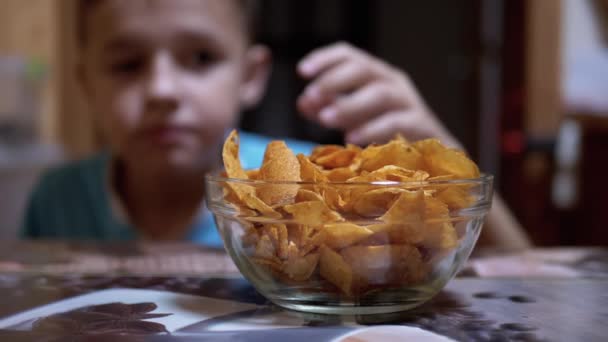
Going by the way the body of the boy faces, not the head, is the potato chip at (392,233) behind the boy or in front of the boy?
in front

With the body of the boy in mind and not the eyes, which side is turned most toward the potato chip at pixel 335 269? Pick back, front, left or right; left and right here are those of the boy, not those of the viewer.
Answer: front

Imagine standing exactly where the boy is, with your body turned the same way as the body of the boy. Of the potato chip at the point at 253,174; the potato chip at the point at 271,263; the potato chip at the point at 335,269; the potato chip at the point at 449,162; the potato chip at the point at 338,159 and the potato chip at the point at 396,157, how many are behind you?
0

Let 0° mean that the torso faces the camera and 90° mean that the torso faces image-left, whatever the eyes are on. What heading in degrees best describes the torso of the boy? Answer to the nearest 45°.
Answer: approximately 0°

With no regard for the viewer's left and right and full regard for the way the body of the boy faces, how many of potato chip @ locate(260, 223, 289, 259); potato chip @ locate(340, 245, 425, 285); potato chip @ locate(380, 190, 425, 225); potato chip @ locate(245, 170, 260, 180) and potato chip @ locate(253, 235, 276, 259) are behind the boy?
0

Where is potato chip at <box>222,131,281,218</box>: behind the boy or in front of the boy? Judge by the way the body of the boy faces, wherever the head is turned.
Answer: in front

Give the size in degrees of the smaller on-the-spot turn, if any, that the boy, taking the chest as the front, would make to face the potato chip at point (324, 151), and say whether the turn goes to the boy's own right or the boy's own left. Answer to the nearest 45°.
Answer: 0° — they already face it

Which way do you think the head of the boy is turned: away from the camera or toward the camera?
toward the camera

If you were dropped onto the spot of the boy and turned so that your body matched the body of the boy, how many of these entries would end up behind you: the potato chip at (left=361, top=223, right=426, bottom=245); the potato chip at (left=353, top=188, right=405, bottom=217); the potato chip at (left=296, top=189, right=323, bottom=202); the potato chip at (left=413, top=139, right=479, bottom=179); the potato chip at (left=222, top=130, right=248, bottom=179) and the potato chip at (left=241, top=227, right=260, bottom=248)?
0

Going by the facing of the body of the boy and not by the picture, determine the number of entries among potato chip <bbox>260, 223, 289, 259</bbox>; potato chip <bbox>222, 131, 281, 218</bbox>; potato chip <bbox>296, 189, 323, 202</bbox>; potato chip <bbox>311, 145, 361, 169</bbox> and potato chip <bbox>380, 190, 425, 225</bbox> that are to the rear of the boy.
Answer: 0

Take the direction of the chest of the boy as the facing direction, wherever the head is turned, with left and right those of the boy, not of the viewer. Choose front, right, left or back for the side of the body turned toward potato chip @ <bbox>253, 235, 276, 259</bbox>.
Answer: front
